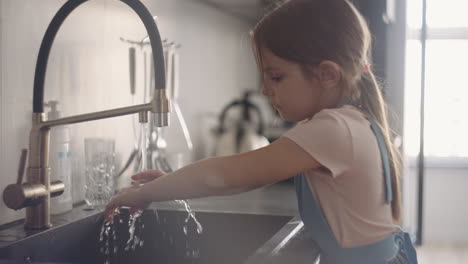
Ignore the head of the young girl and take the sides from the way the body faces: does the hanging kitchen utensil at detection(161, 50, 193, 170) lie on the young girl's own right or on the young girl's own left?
on the young girl's own right

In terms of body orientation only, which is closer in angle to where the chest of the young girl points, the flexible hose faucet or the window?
the flexible hose faucet

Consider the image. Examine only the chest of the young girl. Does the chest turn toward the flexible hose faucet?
yes

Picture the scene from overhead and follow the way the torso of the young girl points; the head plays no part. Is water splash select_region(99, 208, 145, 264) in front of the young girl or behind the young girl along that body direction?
in front

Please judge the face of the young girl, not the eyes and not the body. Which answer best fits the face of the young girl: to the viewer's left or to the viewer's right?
to the viewer's left

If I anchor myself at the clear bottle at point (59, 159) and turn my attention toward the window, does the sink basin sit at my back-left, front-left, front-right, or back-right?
front-right

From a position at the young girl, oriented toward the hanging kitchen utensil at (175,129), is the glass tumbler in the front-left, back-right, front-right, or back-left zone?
front-left

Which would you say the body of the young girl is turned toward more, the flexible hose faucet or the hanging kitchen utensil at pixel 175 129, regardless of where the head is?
the flexible hose faucet

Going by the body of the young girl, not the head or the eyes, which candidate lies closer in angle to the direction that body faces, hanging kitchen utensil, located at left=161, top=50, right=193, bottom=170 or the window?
the hanging kitchen utensil

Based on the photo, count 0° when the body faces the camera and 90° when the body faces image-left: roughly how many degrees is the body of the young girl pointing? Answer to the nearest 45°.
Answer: approximately 90°
